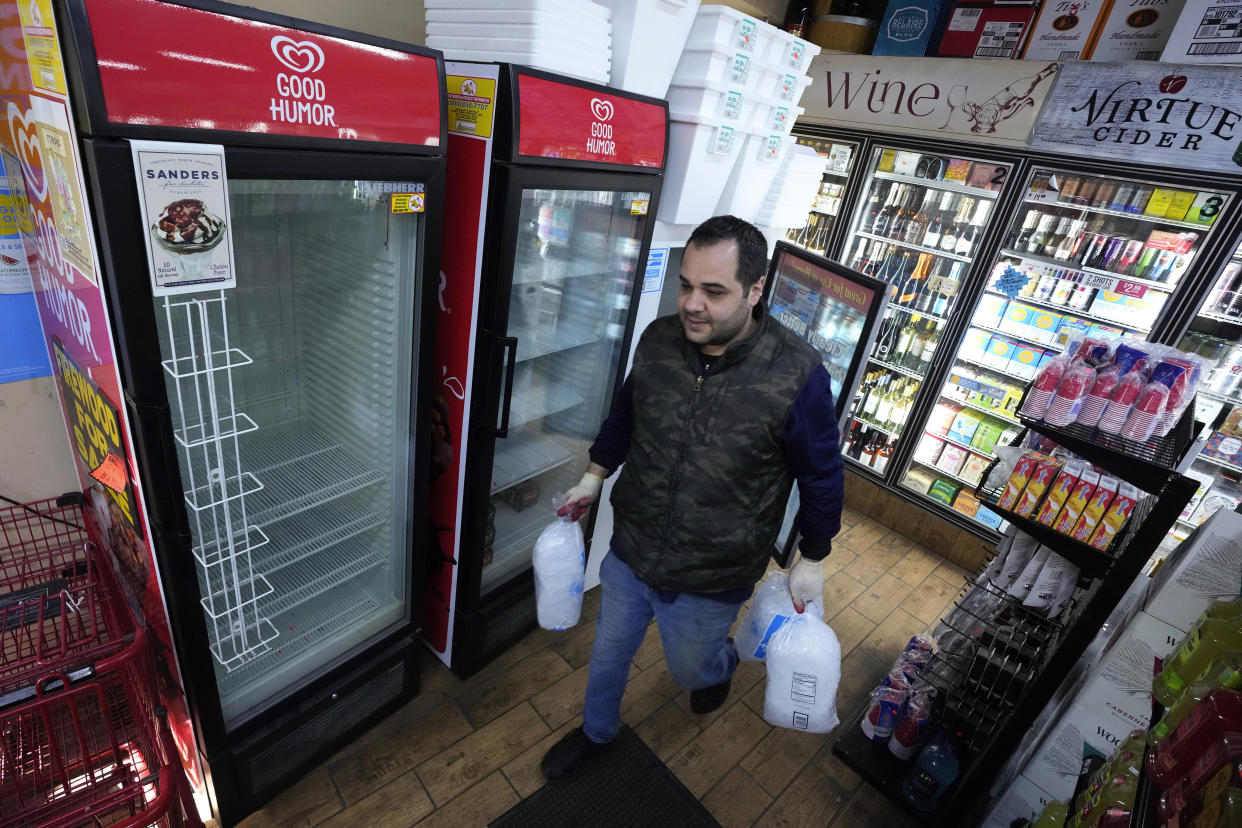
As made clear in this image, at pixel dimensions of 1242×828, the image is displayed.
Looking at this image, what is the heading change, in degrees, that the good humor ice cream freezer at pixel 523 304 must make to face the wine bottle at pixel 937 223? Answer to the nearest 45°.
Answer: approximately 90° to its left

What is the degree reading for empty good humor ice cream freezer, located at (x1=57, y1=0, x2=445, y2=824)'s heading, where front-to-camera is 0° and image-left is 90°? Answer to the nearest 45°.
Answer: approximately 315°

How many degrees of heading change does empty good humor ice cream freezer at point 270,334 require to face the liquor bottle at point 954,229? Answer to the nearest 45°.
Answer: approximately 45° to its left

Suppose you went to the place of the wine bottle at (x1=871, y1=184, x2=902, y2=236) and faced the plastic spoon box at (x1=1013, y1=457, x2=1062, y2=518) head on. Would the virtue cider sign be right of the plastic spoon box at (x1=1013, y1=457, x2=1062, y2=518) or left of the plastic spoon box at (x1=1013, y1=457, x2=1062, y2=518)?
left

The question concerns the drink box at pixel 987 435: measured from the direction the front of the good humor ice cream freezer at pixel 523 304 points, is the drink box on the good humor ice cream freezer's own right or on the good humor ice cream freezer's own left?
on the good humor ice cream freezer's own left

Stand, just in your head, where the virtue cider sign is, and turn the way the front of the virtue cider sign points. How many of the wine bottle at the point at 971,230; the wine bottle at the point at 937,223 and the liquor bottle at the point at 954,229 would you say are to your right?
3

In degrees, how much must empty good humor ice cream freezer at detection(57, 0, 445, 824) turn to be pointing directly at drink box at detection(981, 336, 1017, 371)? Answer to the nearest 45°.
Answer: approximately 45° to its left

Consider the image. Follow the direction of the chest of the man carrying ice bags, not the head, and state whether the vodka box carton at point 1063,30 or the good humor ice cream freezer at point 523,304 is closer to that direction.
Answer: the good humor ice cream freezer
